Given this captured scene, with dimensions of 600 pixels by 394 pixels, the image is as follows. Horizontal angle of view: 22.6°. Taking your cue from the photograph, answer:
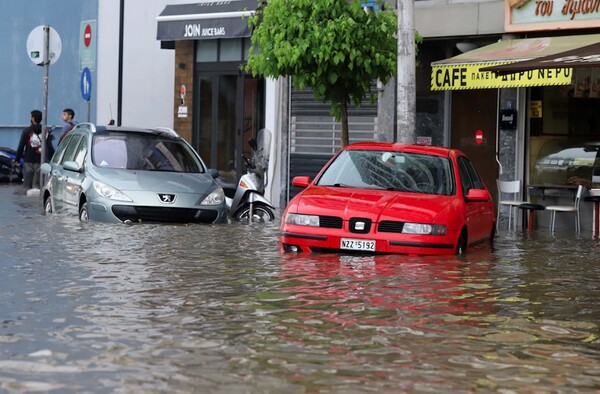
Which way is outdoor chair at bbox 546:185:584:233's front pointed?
to the viewer's left

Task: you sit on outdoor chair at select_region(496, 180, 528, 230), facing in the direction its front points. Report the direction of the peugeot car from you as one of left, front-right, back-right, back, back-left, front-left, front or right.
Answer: back

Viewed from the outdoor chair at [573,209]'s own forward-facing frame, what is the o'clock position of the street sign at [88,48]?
The street sign is roughly at 1 o'clock from the outdoor chair.

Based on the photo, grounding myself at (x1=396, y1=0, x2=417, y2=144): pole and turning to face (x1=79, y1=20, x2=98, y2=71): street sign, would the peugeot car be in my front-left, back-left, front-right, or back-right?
front-left

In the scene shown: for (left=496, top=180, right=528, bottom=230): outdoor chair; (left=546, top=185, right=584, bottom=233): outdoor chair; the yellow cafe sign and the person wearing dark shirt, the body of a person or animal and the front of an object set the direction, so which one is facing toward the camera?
the yellow cafe sign

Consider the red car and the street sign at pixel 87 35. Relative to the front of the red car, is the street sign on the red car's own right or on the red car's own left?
on the red car's own right

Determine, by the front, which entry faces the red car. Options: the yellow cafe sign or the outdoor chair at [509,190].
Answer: the yellow cafe sign

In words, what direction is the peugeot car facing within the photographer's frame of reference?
facing the viewer and to the right of the viewer

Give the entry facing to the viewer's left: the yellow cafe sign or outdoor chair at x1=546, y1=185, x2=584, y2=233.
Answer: the outdoor chair

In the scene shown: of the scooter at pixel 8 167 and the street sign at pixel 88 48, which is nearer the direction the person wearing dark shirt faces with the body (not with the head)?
the scooter

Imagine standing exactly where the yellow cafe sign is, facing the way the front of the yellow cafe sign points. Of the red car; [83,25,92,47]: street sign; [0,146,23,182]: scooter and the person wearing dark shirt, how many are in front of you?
1

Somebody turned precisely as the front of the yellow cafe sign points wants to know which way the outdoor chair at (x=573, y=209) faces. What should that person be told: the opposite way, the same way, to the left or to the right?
to the right

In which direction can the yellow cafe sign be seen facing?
toward the camera

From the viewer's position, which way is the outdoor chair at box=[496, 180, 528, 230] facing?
facing away from the viewer and to the right of the viewer
